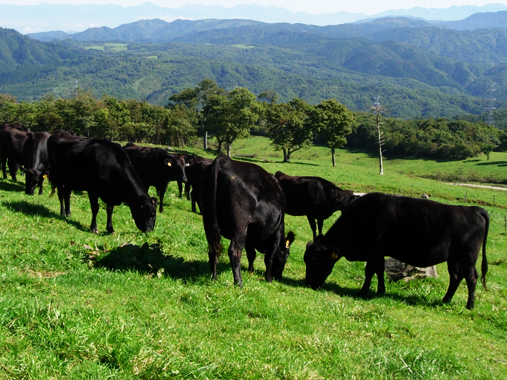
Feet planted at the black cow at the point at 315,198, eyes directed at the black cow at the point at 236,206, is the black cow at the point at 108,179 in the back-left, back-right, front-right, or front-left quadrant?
front-right

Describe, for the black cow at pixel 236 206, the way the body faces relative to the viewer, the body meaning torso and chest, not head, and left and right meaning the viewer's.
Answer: facing away from the viewer and to the right of the viewer

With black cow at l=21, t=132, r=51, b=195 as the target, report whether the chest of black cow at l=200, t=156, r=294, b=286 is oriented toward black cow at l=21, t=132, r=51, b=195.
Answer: no

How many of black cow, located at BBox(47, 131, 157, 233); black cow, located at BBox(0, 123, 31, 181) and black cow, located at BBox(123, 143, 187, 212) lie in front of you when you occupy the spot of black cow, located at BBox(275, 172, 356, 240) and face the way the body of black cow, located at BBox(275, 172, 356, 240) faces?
0

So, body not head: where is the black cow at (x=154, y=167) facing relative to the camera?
to the viewer's right

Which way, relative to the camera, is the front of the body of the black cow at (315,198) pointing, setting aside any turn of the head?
to the viewer's right

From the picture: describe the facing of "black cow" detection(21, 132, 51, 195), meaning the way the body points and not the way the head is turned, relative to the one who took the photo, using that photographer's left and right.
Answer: facing the viewer

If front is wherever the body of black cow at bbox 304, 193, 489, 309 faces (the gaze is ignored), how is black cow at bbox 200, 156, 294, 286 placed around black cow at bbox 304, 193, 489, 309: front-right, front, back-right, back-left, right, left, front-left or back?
front-left

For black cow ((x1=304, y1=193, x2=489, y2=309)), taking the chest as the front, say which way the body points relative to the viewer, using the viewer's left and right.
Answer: facing to the left of the viewer

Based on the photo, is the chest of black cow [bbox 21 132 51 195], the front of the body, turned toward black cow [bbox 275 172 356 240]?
no

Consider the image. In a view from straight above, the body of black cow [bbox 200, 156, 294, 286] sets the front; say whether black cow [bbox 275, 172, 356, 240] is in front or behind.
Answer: in front

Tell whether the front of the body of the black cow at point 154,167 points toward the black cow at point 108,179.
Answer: no

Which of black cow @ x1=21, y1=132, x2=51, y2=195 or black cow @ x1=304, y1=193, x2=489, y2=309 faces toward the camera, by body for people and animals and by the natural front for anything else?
black cow @ x1=21, y1=132, x2=51, y2=195
